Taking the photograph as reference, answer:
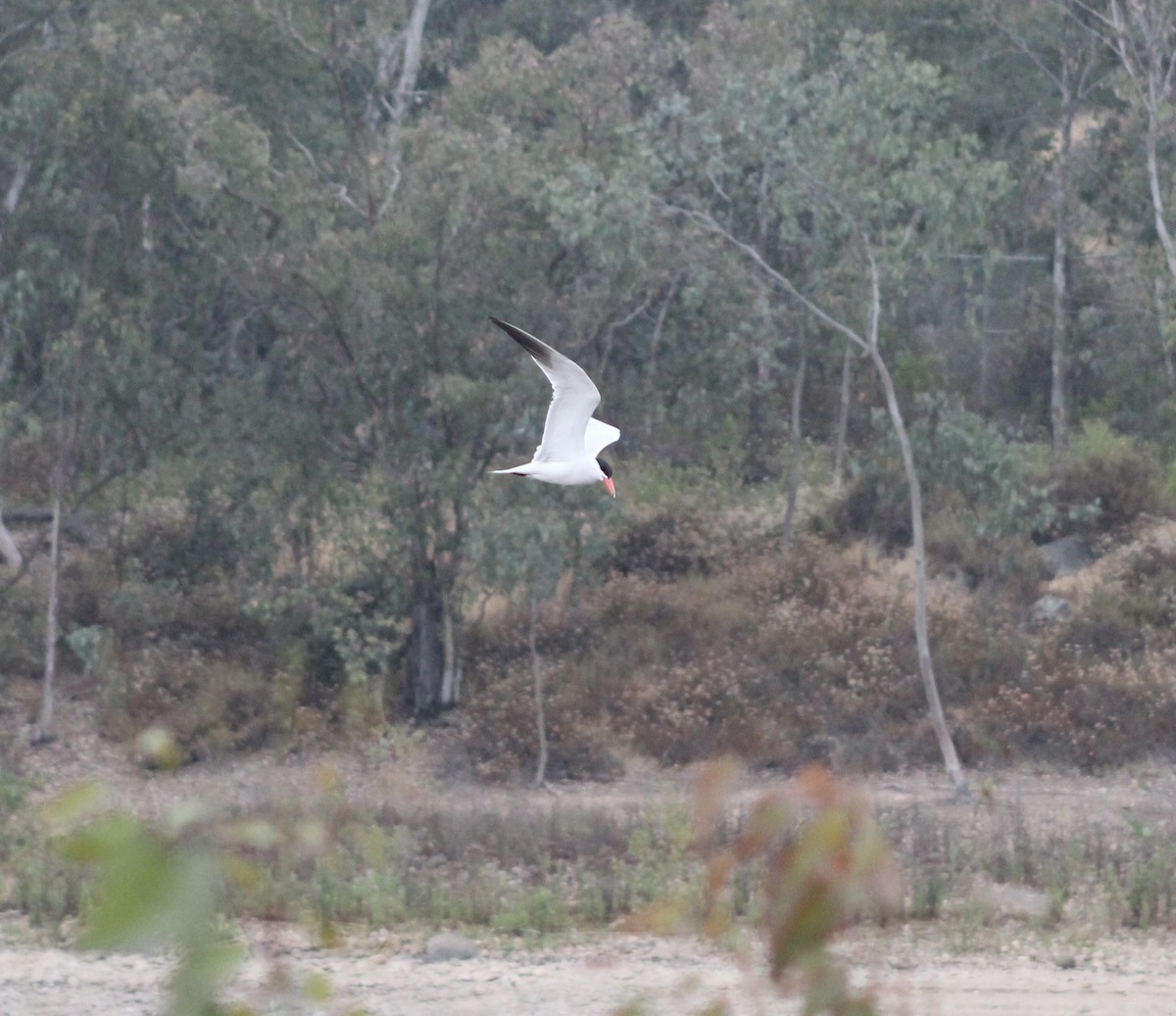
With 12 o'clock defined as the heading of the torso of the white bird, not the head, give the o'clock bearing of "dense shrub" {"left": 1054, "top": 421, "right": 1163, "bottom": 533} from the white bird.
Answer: The dense shrub is roughly at 10 o'clock from the white bird.

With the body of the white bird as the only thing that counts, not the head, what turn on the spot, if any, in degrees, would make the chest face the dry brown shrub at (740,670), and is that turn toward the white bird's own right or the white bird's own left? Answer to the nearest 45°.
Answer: approximately 90° to the white bird's own left

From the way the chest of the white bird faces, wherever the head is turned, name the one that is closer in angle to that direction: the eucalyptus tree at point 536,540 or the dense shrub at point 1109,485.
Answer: the dense shrub

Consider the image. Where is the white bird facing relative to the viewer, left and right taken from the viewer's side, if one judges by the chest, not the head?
facing to the right of the viewer

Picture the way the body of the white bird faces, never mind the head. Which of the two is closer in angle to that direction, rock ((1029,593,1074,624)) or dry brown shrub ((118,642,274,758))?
the rock

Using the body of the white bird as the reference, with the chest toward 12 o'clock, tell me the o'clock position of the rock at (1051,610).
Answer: The rock is roughly at 10 o'clock from the white bird.

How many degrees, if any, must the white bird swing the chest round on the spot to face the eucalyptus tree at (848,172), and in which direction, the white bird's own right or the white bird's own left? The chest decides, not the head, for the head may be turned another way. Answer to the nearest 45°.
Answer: approximately 45° to the white bird's own left

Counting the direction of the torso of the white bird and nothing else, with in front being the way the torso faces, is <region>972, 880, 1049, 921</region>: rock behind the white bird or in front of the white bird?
in front

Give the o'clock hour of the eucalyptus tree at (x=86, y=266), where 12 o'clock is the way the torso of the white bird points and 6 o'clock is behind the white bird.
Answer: The eucalyptus tree is roughly at 8 o'clock from the white bird.

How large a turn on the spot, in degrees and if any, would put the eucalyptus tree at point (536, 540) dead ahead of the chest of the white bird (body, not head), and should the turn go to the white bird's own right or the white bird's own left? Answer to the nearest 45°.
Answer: approximately 90° to the white bird's own left

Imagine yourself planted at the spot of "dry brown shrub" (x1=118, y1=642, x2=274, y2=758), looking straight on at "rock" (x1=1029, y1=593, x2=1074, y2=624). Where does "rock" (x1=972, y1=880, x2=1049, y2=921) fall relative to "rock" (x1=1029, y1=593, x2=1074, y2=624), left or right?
right

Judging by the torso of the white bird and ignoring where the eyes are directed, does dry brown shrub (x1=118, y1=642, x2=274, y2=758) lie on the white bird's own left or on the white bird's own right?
on the white bird's own left

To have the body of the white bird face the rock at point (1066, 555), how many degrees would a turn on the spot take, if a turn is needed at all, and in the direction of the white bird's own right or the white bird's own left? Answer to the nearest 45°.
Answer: approximately 45° to the white bird's own left
